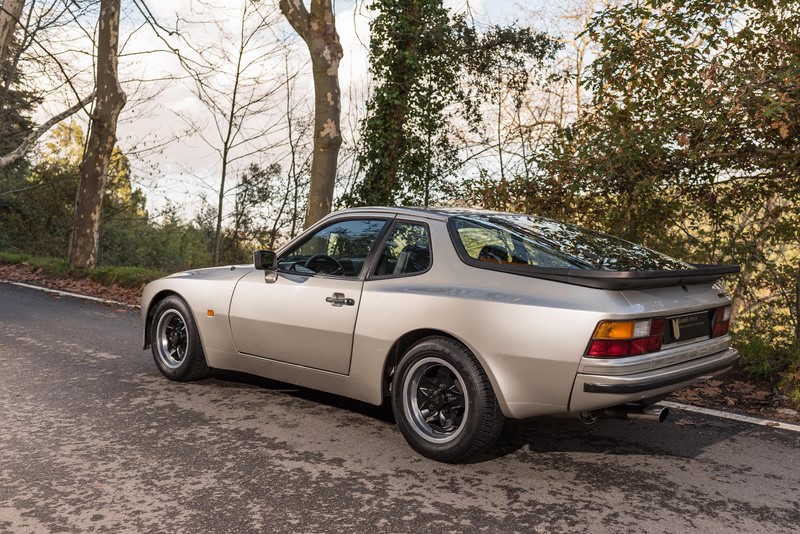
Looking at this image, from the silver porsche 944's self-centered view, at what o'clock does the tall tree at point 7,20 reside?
The tall tree is roughly at 12 o'clock from the silver porsche 944.

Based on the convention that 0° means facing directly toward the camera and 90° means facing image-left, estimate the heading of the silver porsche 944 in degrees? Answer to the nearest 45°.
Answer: approximately 135°
